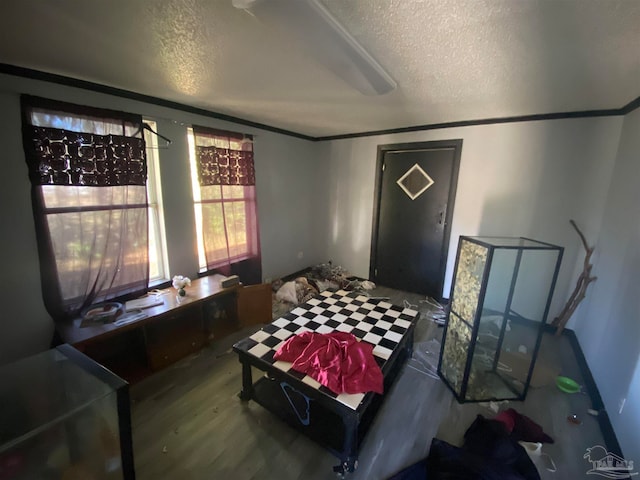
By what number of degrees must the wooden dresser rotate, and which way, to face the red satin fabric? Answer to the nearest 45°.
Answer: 0° — it already faces it

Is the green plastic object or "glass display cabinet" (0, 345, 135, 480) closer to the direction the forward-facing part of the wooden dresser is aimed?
the green plastic object

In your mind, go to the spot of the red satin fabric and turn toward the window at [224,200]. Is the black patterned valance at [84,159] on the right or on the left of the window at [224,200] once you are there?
left

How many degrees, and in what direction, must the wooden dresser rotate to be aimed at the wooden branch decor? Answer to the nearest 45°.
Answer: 0° — it already faces it

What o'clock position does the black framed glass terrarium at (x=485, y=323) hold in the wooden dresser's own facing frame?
The black framed glass terrarium is roughly at 12 o'clock from the wooden dresser.

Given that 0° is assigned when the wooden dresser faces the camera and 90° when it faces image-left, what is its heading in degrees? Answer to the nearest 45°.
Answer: approximately 315°
